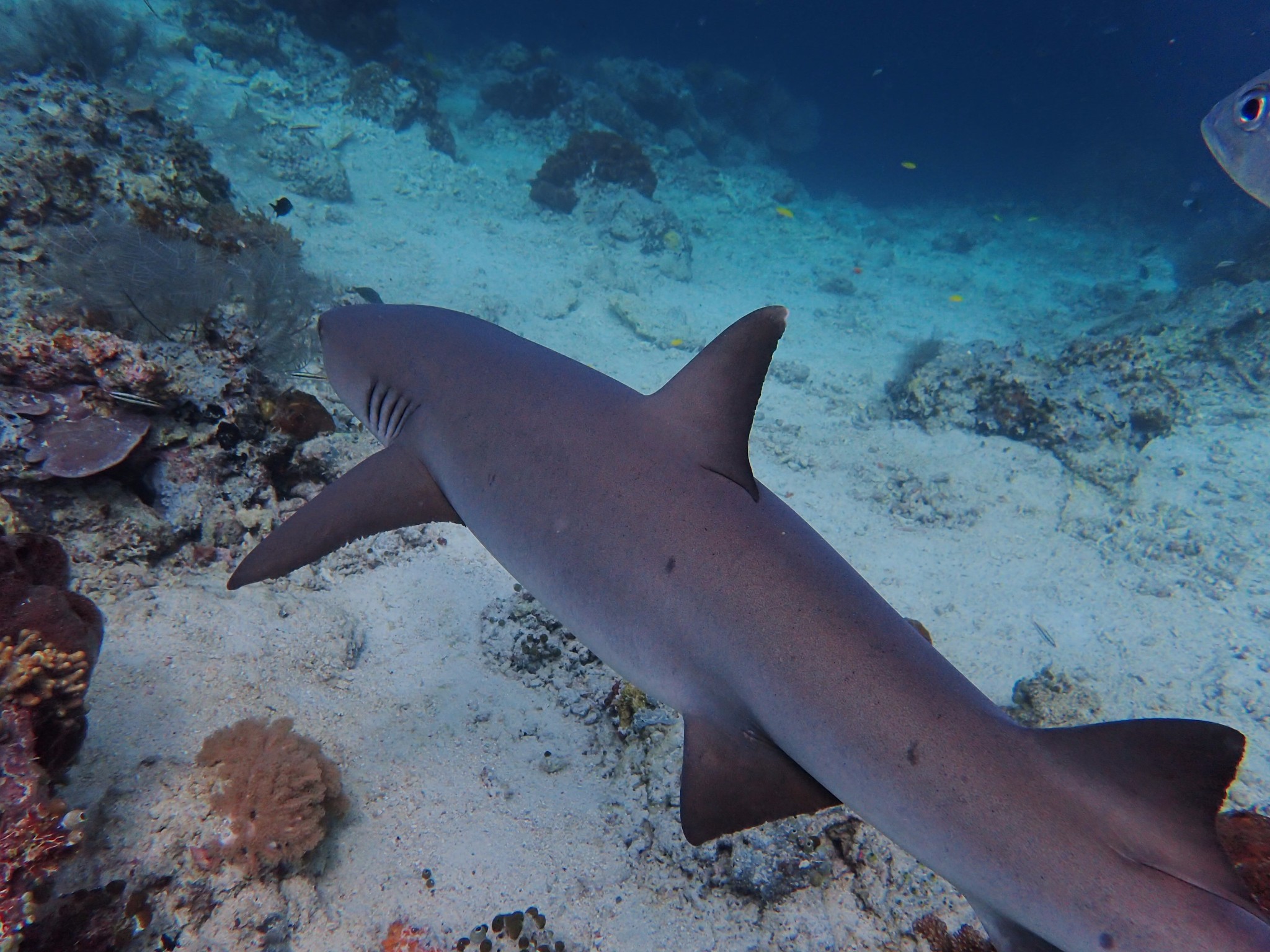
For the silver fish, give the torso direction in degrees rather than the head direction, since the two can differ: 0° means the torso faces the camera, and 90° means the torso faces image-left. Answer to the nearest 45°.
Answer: approximately 90°

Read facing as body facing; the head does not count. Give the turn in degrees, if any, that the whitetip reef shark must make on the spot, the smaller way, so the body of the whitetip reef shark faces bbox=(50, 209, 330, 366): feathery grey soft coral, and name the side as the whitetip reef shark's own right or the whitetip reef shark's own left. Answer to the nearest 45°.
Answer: approximately 45° to the whitetip reef shark's own left

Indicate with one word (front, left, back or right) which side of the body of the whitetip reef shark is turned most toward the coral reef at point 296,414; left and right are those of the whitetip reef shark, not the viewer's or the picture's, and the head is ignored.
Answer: front

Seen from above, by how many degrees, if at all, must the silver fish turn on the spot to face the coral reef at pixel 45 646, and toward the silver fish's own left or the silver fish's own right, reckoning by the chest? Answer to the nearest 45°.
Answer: approximately 45° to the silver fish's own left

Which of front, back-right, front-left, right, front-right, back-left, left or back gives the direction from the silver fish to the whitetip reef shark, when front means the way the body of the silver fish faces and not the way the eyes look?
left

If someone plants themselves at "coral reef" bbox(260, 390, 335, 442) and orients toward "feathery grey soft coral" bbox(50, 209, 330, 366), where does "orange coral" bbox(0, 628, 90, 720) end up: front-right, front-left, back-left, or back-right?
back-left

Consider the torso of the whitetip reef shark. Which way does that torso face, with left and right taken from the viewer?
facing away from the viewer and to the left of the viewer

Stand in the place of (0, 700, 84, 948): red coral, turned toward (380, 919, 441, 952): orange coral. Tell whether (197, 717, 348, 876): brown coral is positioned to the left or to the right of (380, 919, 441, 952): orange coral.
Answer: left
